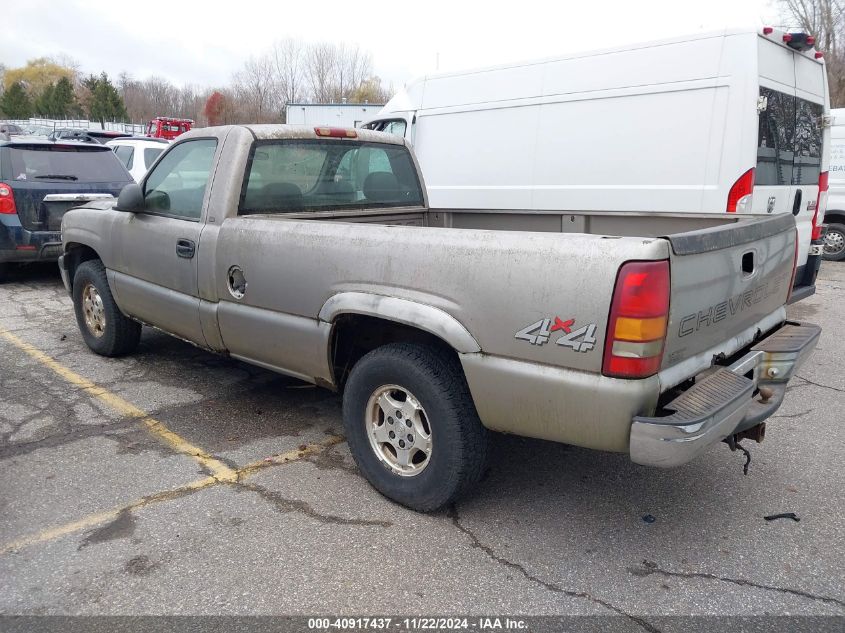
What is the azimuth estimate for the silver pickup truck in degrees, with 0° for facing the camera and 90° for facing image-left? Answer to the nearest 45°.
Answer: approximately 135°

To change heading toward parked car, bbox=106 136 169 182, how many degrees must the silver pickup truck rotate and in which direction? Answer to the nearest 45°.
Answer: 0° — it already faces it

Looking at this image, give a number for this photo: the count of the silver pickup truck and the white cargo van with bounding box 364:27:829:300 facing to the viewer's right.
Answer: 0

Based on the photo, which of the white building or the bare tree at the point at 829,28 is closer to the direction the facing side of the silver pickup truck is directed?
the white building

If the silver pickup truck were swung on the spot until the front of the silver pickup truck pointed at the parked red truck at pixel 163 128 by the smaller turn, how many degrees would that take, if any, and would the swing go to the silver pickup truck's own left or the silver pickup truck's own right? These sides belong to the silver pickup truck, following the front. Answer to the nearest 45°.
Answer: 0° — it already faces it

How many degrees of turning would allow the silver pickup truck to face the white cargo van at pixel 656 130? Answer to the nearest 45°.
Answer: approximately 90° to its right

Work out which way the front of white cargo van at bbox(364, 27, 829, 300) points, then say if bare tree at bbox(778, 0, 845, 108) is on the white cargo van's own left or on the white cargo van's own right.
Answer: on the white cargo van's own right

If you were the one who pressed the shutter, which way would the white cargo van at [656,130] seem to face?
facing away from the viewer and to the left of the viewer

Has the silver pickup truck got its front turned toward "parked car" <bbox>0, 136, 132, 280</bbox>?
yes

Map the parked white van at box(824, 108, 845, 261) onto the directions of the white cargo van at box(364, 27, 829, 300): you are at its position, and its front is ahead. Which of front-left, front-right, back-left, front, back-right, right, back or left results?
right

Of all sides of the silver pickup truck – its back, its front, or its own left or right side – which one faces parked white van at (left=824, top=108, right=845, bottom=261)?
right
